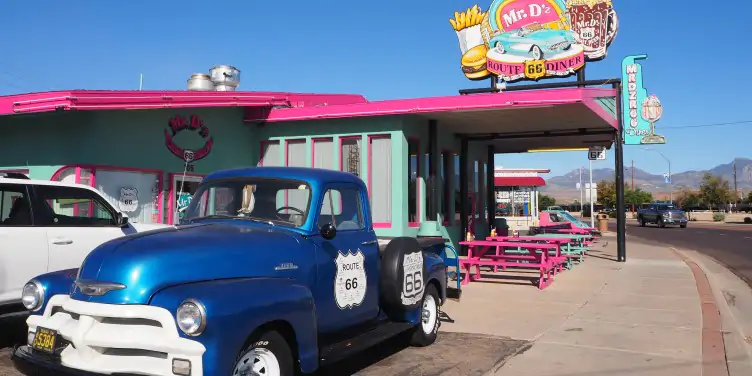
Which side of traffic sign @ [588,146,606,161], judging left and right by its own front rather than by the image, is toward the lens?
front

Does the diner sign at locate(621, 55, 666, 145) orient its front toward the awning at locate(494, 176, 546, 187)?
no

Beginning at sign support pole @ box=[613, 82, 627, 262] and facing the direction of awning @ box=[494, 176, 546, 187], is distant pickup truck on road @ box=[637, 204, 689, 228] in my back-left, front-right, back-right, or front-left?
front-right

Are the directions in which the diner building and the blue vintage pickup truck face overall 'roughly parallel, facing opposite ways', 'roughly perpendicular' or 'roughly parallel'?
roughly perpendicular

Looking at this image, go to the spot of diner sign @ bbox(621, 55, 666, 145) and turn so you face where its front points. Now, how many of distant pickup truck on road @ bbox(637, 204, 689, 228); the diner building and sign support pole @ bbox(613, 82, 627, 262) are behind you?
1

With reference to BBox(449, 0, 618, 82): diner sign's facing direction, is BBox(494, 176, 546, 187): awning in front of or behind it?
behind

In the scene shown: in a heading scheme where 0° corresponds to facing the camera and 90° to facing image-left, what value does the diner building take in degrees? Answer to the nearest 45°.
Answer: approximately 315°

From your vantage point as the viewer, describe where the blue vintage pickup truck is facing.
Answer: facing the viewer and to the left of the viewer

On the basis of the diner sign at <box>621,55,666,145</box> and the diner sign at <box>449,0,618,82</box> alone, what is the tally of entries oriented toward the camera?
2

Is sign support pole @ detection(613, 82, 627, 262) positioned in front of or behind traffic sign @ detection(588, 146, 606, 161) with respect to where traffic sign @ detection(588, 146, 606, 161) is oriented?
in front

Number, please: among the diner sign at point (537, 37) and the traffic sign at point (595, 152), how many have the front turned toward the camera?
2

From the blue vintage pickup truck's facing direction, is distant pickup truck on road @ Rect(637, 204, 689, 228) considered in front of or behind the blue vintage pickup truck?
behind

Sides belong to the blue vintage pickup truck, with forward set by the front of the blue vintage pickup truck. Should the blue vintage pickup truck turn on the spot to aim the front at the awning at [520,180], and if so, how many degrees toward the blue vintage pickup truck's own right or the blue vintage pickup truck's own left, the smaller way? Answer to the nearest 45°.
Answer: approximately 180°

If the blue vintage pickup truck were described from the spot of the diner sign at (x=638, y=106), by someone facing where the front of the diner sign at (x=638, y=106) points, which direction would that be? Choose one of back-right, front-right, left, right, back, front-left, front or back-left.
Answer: front

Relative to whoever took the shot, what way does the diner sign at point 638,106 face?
facing the viewer

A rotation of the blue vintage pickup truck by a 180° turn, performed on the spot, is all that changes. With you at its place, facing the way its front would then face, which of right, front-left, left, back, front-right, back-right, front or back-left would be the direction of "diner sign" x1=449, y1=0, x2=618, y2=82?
front

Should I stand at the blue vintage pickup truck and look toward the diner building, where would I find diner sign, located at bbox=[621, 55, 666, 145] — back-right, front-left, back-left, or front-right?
front-right
